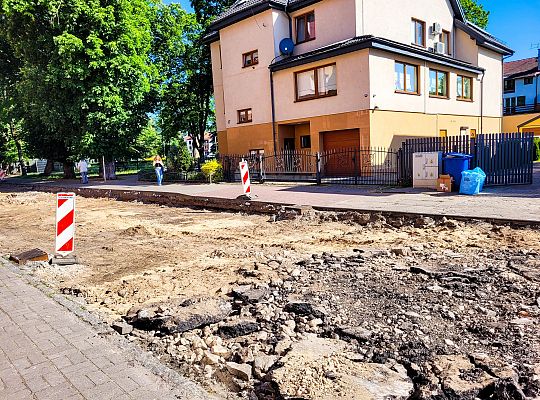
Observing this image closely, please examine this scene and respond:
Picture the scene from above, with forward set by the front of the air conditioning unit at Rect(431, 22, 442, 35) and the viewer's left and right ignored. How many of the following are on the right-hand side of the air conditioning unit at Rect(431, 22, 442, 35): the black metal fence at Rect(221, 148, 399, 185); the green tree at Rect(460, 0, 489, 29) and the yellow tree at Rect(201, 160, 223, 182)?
2

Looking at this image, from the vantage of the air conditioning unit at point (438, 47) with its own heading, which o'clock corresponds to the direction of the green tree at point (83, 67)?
The green tree is roughly at 4 o'clock from the air conditioning unit.

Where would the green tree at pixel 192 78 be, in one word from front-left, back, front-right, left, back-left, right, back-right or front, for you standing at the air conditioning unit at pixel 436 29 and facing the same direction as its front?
back-right

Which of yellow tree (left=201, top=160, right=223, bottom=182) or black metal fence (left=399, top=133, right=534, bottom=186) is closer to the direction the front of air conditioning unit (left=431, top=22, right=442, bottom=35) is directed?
the black metal fence

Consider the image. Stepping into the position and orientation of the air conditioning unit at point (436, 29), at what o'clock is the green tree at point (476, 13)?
The green tree is roughly at 8 o'clock from the air conditioning unit.

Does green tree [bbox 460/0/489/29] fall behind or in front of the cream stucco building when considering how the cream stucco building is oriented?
behind

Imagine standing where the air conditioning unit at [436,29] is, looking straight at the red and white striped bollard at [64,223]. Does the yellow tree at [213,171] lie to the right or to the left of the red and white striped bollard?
right

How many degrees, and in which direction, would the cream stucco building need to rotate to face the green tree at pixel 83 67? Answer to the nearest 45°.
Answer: approximately 45° to its right

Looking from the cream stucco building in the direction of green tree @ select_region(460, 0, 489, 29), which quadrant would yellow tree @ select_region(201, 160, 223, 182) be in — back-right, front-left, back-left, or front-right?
back-left

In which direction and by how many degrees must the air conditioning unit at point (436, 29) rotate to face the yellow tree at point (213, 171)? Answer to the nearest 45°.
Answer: approximately 90° to its right

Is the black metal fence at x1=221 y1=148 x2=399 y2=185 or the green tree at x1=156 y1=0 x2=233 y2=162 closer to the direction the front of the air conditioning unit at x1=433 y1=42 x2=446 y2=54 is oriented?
the black metal fence
